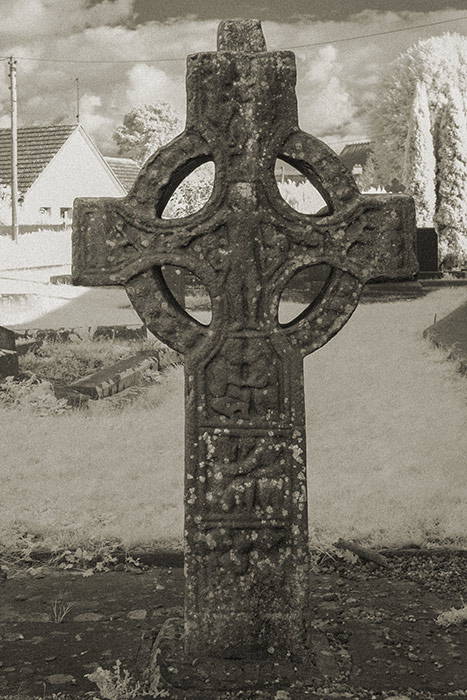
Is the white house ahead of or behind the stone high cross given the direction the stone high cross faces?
behind

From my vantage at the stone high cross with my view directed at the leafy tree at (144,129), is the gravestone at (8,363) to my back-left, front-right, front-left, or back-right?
front-left

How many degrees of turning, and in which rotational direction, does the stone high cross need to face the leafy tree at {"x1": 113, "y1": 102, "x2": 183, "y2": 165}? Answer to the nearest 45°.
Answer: approximately 180°

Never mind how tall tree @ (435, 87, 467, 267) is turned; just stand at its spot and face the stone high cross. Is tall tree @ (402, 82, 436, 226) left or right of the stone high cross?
right

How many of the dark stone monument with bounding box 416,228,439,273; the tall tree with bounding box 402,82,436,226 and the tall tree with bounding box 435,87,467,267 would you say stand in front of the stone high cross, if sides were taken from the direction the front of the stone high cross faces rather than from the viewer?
0

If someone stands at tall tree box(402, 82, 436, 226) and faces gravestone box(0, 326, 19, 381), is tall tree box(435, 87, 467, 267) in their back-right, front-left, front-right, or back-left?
back-left

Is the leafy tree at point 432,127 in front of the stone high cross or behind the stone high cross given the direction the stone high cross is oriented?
behind

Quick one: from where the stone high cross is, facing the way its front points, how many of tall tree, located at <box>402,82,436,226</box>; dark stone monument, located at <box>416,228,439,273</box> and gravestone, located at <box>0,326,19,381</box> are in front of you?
0

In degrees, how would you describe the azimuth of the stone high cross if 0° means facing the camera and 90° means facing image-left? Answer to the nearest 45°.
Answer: approximately 0°

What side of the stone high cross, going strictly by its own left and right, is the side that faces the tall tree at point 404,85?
back

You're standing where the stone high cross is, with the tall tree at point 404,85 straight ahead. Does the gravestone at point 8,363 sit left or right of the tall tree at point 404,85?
left

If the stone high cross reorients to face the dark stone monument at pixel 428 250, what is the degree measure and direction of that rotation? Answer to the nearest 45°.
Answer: approximately 180°

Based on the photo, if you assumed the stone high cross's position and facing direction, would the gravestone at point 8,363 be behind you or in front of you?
behind
